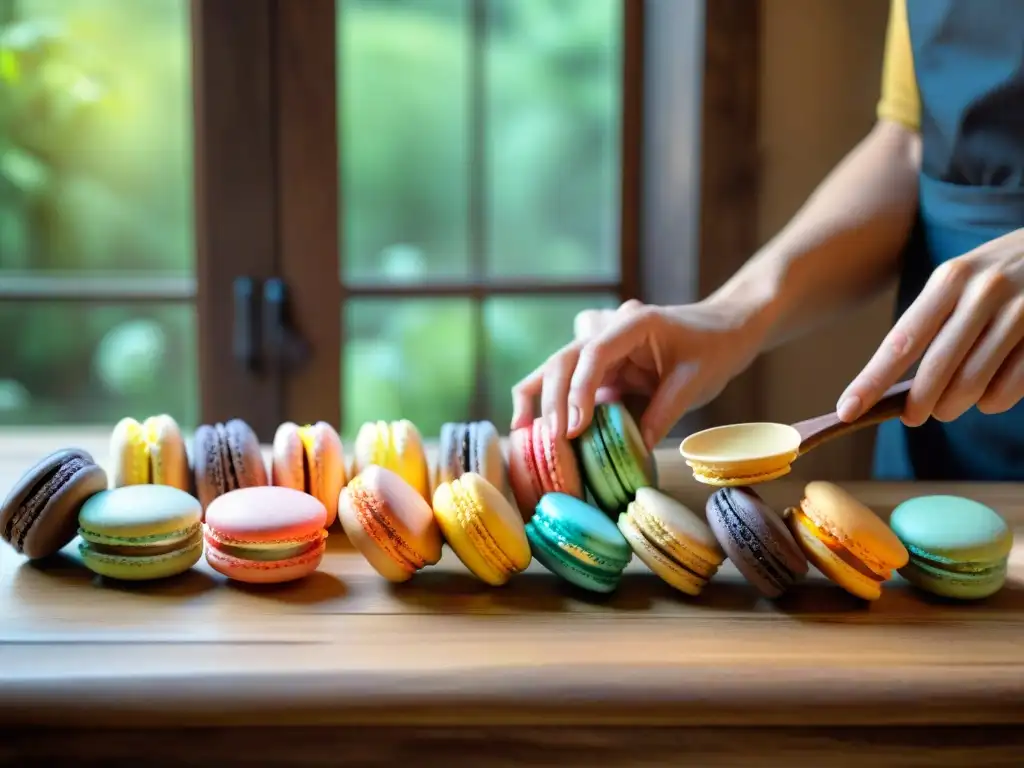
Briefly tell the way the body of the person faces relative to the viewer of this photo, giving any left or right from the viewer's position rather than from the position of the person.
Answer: facing the viewer and to the left of the viewer

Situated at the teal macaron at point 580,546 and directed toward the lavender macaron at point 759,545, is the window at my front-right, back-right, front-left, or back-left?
back-left

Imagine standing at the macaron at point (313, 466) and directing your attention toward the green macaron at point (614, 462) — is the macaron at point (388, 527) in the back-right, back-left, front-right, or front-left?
front-right

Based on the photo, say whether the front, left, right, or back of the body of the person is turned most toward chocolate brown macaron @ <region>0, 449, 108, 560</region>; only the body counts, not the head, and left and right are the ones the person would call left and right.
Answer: front
